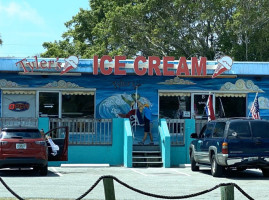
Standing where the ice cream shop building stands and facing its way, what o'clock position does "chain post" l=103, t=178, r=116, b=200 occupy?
The chain post is roughly at 12 o'clock from the ice cream shop building.

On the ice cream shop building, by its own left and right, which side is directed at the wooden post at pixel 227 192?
front

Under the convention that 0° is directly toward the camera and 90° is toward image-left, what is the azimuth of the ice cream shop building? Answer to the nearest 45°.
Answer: approximately 0°

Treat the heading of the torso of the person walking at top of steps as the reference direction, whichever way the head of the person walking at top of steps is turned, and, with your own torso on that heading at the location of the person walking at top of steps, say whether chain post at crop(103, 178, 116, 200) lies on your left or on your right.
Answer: on your left

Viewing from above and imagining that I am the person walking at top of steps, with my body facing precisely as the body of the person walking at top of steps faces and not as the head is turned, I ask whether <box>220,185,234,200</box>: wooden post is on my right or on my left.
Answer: on my left
